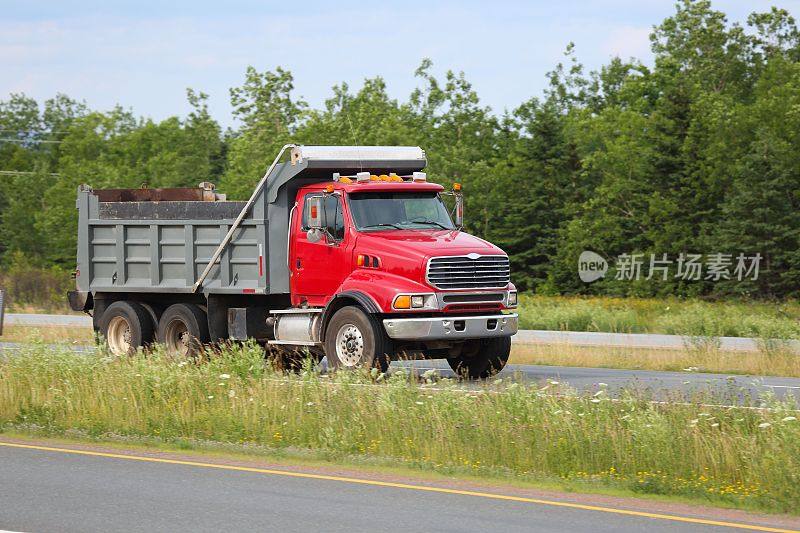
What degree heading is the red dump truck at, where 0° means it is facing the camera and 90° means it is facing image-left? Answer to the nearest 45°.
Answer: approximately 315°
